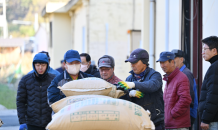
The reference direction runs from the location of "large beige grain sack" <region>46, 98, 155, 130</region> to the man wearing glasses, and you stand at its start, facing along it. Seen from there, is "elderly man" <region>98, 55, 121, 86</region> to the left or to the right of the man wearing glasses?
left

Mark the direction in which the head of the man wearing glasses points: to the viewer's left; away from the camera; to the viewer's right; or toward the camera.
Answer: to the viewer's left

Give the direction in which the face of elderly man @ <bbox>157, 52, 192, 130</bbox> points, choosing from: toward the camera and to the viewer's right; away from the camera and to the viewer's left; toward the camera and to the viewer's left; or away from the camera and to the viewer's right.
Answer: toward the camera and to the viewer's left

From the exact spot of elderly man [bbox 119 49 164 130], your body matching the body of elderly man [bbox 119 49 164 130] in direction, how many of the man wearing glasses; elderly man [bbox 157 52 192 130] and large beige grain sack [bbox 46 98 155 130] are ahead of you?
1

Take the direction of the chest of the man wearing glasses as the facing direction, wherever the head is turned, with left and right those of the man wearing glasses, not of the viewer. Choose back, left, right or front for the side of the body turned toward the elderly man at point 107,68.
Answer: front

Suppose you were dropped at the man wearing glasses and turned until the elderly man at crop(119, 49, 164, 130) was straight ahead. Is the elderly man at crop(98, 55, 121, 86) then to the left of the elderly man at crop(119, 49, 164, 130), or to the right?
right

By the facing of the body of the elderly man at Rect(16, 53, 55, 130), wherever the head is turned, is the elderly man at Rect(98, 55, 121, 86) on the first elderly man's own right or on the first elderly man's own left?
on the first elderly man's own left

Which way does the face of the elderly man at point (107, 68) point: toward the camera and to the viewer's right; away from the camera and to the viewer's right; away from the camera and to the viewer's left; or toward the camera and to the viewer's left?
toward the camera and to the viewer's left

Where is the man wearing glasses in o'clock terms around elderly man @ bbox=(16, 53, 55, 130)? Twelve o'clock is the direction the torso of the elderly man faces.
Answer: The man wearing glasses is roughly at 10 o'clock from the elderly man.

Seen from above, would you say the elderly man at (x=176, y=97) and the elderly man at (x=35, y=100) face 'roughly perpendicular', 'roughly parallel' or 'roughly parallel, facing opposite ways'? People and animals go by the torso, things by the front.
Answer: roughly perpendicular

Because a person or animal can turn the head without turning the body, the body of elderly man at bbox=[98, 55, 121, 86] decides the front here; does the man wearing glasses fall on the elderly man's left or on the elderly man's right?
on the elderly man's left

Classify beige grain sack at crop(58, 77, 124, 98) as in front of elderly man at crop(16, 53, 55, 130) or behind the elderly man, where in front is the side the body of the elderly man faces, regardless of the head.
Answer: in front

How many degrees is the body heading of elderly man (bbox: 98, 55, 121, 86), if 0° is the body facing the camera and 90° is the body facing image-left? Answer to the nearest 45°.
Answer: approximately 45°

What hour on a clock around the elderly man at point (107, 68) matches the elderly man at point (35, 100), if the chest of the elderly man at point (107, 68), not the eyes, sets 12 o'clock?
the elderly man at point (35, 100) is roughly at 2 o'clock from the elderly man at point (107, 68).

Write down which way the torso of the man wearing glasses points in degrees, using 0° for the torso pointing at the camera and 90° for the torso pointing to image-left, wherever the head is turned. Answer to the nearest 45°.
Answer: approximately 90°

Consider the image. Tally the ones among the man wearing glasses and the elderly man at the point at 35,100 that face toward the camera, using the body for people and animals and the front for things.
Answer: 1
